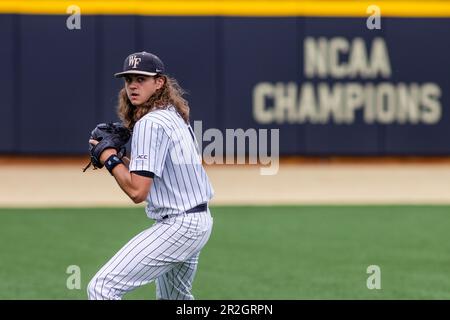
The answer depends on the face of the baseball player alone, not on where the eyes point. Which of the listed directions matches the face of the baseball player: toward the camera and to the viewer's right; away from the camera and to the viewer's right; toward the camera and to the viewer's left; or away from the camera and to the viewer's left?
toward the camera and to the viewer's left

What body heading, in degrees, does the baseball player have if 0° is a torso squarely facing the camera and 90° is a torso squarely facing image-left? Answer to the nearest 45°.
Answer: approximately 90°
